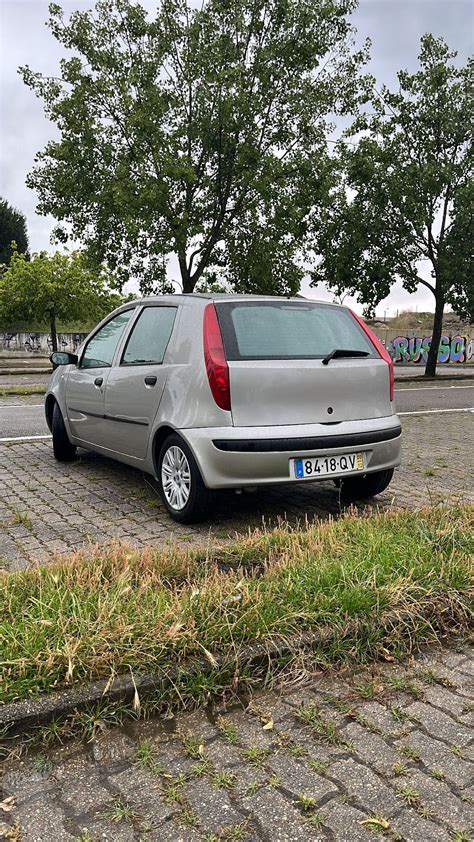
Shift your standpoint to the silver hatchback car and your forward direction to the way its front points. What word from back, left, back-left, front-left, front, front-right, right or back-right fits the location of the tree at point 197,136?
front-right

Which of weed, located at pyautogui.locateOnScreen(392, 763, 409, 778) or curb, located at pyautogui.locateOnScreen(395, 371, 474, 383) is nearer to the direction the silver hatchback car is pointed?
the curb

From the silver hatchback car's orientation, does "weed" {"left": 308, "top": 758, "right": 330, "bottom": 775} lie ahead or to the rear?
to the rear

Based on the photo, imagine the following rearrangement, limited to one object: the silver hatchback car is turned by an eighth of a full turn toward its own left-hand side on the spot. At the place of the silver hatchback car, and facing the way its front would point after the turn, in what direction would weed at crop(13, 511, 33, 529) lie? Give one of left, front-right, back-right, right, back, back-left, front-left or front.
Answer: front

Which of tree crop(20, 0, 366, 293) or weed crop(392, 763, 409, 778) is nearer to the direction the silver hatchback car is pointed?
the tree

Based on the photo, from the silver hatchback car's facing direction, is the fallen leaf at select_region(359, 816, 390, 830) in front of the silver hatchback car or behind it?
behind

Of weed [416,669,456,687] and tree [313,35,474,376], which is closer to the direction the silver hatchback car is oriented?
the tree

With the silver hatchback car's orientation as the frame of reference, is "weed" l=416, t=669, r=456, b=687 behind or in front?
behind

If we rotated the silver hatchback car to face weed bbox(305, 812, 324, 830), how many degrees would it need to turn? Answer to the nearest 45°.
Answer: approximately 135° to its left

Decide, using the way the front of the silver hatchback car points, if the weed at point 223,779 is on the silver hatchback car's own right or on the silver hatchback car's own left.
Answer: on the silver hatchback car's own left

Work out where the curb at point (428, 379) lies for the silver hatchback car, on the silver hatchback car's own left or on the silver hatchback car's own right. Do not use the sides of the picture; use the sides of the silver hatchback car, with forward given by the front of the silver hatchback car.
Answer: on the silver hatchback car's own right

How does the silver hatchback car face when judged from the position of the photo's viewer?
facing away from the viewer and to the left of the viewer
